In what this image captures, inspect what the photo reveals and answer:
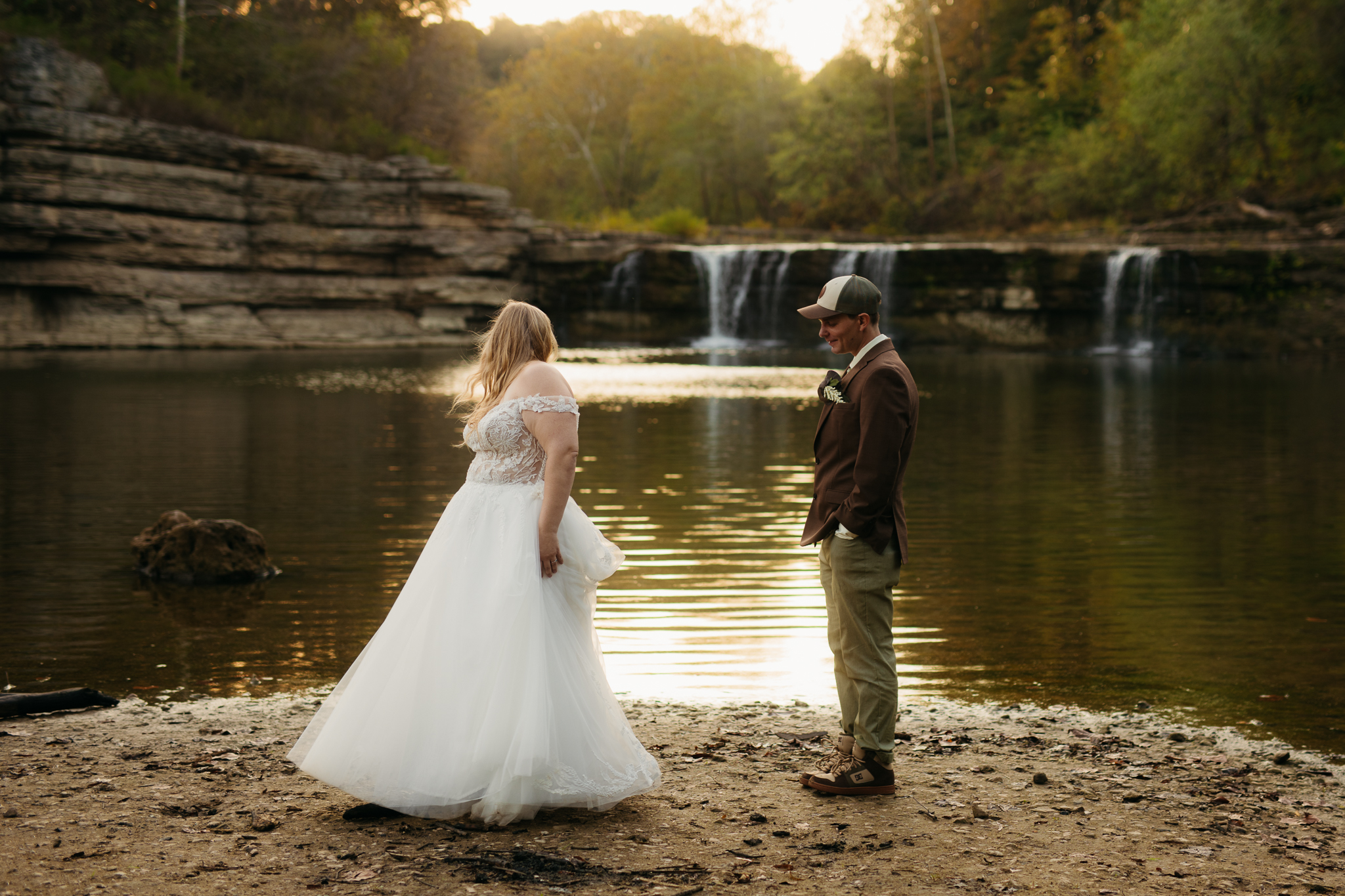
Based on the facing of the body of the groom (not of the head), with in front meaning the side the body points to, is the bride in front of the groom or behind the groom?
in front

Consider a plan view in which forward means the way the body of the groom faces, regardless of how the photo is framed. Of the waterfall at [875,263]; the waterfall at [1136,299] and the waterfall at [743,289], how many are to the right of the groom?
3

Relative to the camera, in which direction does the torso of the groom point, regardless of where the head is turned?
to the viewer's left

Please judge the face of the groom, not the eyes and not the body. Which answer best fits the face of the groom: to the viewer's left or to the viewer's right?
to the viewer's left

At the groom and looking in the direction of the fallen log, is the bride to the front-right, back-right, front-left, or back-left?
front-left

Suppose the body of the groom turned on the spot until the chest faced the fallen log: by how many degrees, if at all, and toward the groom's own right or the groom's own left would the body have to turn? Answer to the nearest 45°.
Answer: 0° — they already face it
